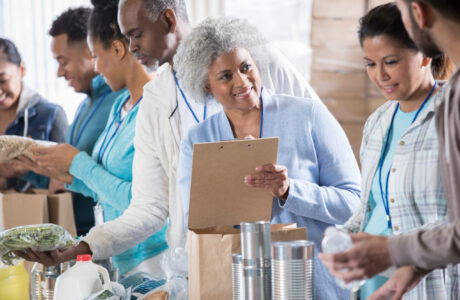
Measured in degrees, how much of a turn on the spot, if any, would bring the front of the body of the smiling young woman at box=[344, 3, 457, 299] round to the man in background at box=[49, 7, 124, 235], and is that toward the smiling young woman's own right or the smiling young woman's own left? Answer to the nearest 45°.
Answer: approximately 90° to the smiling young woman's own right

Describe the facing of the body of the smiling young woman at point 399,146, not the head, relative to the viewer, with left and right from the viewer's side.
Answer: facing the viewer and to the left of the viewer

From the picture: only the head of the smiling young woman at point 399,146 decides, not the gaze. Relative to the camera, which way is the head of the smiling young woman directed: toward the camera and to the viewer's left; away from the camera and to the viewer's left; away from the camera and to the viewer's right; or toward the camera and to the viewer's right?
toward the camera and to the viewer's left

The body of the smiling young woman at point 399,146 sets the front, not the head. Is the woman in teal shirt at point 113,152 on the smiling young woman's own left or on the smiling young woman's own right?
on the smiling young woman's own right
